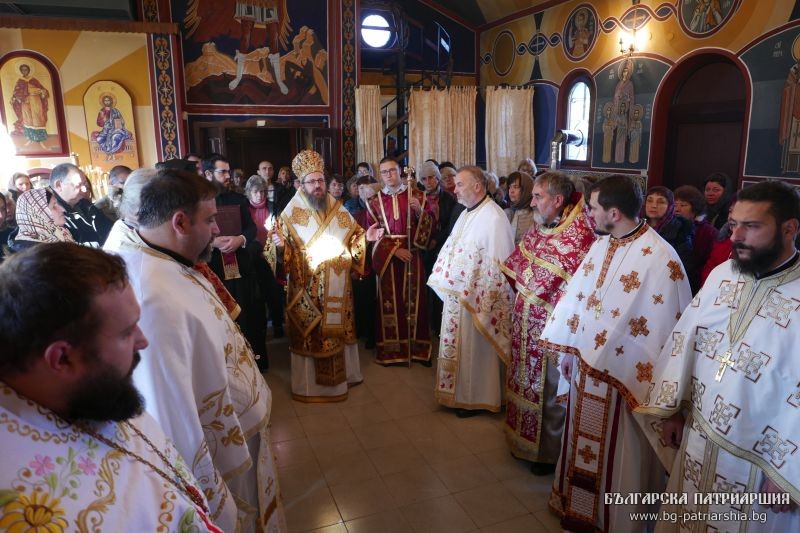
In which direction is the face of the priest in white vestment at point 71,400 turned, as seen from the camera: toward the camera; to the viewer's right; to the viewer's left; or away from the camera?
to the viewer's right

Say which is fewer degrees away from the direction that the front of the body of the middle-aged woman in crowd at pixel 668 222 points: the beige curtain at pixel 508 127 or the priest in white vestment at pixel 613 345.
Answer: the priest in white vestment

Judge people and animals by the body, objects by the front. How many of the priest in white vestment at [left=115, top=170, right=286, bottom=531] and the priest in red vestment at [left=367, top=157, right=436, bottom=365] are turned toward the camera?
1

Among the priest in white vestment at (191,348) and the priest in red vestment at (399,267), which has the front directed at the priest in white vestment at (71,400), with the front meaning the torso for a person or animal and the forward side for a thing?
the priest in red vestment

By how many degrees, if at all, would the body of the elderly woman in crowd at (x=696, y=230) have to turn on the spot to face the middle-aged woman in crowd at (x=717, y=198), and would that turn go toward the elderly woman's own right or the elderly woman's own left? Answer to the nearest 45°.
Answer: approximately 135° to the elderly woman's own right

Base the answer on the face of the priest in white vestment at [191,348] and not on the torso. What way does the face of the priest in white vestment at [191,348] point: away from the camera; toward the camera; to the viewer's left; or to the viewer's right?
to the viewer's right

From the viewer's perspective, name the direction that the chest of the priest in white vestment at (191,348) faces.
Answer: to the viewer's right
